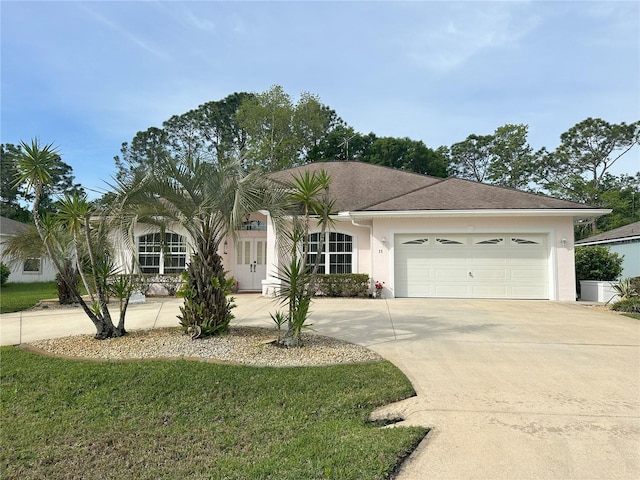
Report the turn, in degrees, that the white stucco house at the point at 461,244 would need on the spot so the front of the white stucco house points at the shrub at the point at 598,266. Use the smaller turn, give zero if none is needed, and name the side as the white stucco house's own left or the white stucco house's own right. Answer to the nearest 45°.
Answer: approximately 90° to the white stucco house's own left

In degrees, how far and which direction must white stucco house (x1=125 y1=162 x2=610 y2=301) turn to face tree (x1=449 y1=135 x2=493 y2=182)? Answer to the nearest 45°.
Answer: approximately 180°

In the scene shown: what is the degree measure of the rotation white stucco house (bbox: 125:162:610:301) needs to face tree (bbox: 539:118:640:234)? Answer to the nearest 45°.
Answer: approximately 135° to its left

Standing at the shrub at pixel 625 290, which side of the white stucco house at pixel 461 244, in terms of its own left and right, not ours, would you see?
left

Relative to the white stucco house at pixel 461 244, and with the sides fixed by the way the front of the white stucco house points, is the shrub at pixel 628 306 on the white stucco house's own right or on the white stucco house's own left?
on the white stucco house's own left

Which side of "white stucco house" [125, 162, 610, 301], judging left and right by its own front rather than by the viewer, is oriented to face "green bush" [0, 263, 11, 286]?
right

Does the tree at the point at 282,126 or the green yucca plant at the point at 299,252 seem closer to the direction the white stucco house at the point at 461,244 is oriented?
the green yucca plant

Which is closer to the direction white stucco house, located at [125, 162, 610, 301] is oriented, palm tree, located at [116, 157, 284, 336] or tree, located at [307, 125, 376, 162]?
the palm tree

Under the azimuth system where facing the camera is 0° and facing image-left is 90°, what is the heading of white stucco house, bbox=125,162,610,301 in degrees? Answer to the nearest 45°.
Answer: approximately 0°

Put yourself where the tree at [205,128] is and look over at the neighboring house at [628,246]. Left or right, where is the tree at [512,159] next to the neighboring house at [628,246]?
left

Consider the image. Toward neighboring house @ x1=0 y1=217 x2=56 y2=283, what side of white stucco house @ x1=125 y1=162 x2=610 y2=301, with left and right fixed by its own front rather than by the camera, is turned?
right

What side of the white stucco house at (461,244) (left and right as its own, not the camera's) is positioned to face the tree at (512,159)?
back
